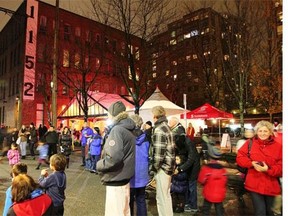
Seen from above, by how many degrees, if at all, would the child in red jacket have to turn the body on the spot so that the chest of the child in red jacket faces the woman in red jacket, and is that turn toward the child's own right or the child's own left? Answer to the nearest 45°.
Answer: approximately 90° to the child's own right

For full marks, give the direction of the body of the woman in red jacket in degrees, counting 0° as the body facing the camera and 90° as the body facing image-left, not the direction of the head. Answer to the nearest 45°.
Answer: approximately 0°

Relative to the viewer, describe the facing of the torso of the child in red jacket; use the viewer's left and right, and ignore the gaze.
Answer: facing away from the viewer

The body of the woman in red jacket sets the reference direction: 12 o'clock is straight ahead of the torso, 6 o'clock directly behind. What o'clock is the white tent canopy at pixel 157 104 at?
The white tent canopy is roughly at 5 o'clock from the woman in red jacket.
